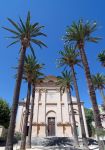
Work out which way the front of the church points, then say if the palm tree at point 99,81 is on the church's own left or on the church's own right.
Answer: on the church's own left

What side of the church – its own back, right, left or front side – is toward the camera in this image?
front

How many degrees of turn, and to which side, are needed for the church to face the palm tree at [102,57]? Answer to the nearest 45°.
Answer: approximately 45° to its left
